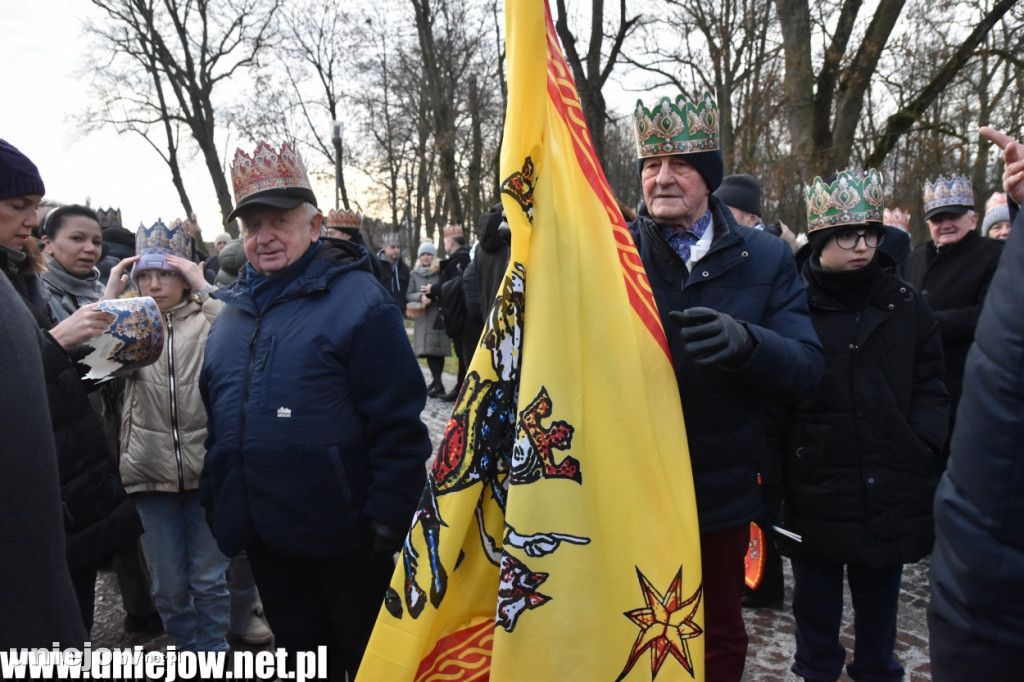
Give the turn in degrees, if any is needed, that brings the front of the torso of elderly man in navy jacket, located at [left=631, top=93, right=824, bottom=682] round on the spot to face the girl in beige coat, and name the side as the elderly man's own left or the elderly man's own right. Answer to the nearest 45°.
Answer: approximately 45° to the elderly man's own right

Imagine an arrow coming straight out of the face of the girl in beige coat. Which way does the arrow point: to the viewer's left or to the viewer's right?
to the viewer's left

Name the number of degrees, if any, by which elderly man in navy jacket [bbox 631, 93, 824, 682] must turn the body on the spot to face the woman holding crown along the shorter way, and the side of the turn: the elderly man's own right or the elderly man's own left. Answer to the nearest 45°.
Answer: approximately 45° to the elderly man's own right

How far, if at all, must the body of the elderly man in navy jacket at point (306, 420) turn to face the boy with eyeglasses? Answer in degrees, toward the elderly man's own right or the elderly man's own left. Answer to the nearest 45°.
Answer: approximately 135° to the elderly man's own left

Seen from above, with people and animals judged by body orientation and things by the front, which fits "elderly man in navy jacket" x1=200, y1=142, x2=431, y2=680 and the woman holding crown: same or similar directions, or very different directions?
very different directions

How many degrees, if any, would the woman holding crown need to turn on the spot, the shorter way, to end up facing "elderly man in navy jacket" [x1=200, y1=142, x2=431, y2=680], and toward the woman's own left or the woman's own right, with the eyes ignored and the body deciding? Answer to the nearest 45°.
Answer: approximately 45° to the woman's own right

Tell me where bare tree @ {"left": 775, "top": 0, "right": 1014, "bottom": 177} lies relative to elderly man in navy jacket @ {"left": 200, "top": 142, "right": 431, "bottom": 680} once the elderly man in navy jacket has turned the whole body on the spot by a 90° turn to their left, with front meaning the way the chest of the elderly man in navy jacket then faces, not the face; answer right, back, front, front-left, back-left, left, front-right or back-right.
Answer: left

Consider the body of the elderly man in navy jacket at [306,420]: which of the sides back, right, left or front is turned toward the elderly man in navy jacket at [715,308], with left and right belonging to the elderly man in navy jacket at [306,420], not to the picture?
left

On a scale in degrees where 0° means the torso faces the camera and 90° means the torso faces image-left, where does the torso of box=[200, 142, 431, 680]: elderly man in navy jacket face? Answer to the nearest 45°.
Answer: approximately 45°

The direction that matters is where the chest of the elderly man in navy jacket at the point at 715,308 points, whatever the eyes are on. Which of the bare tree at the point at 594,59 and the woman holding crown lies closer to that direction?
the woman holding crown

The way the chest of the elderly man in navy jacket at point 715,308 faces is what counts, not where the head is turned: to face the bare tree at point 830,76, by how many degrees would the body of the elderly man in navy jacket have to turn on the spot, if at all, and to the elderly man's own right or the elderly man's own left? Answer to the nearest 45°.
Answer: approximately 135° to the elderly man's own right

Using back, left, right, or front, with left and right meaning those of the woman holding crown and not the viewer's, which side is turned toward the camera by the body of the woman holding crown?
right

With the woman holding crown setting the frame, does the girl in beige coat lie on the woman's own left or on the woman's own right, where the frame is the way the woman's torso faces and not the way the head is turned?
on the woman's own left

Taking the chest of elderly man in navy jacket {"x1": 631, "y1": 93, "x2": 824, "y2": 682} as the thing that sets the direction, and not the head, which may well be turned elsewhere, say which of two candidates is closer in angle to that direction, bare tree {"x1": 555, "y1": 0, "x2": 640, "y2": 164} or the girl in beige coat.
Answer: the girl in beige coat

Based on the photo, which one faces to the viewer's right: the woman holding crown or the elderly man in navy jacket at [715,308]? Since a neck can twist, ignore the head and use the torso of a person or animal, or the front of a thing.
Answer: the woman holding crown
